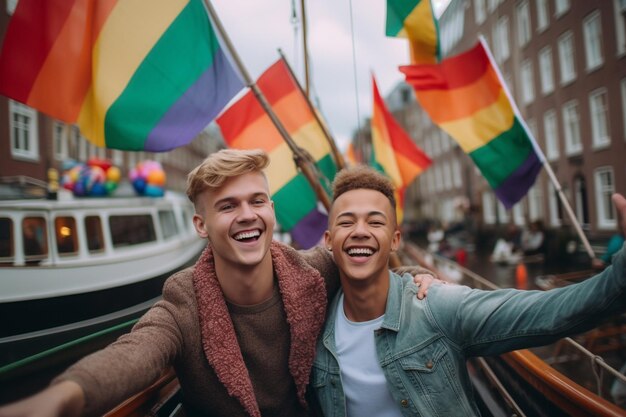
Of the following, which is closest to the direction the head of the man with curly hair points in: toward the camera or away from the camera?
toward the camera

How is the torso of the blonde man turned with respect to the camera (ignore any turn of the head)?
toward the camera

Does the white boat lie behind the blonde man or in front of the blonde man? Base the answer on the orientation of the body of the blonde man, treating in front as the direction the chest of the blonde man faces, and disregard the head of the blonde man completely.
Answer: behind

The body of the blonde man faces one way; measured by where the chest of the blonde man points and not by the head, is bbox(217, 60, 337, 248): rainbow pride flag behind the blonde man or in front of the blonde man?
behind

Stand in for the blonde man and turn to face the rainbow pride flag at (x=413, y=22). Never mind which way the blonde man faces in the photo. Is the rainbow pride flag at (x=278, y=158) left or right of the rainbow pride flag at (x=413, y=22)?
left

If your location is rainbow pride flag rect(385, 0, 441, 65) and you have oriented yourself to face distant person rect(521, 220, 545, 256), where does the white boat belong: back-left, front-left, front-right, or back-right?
back-left

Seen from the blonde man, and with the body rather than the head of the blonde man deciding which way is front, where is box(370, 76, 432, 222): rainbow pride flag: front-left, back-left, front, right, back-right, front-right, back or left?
back-left

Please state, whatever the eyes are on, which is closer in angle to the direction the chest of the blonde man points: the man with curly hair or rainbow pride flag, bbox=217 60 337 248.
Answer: the man with curly hair

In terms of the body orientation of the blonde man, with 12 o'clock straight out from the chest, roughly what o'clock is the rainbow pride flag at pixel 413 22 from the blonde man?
The rainbow pride flag is roughly at 8 o'clock from the blonde man.
